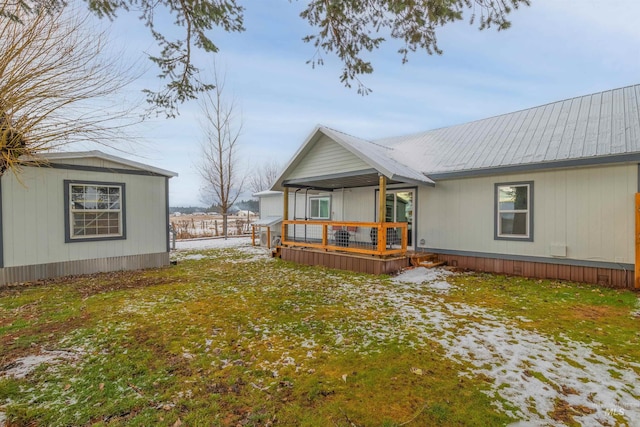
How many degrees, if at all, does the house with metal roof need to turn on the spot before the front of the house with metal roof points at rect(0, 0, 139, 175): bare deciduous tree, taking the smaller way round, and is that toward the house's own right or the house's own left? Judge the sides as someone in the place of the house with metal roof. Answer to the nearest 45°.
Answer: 0° — it already faces it

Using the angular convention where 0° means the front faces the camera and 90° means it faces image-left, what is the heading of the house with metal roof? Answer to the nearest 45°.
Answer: approximately 45°

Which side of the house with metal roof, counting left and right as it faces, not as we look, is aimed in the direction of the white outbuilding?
front

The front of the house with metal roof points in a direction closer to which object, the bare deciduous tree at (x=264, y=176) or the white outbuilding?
the white outbuilding

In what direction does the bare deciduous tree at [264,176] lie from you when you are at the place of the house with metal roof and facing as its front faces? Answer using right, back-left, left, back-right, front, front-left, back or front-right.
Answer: right

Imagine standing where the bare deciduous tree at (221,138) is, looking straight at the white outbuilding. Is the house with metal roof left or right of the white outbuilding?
left

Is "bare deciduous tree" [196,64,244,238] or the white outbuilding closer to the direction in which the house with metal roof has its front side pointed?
the white outbuilding
